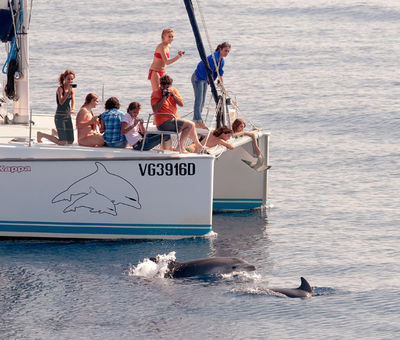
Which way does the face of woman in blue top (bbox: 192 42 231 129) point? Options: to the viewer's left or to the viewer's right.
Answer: to the viewer's right

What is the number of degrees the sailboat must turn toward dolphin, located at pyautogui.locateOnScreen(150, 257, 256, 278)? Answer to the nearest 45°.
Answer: approximately 45° to its right

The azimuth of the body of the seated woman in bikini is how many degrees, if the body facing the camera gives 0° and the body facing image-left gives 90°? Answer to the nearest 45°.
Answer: approximately 270°

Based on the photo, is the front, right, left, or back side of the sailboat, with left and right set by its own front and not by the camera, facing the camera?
right

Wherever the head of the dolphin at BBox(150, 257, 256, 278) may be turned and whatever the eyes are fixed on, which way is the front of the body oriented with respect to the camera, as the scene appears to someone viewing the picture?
to the viewer's right

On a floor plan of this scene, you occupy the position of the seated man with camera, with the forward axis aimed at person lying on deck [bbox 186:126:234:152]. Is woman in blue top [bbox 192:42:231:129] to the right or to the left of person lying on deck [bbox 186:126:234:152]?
left
